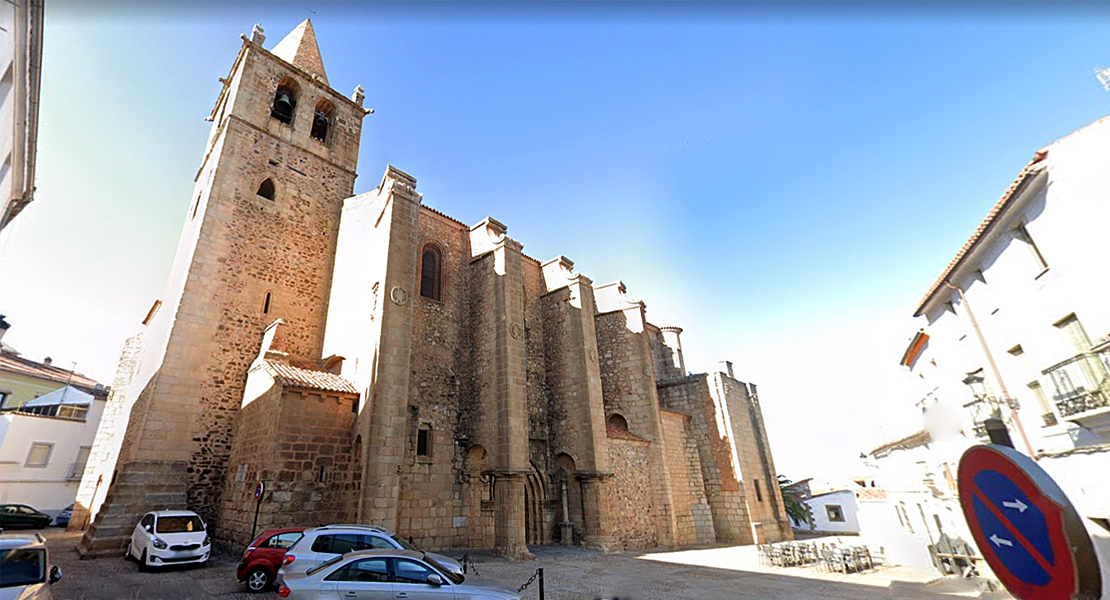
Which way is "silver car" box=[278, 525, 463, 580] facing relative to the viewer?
to the viewer's right

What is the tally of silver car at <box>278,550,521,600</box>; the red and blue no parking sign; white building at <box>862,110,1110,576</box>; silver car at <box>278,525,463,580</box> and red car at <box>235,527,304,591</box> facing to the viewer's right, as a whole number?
3

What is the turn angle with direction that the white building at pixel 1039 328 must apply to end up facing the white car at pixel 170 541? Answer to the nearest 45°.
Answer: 0° — it already faces it

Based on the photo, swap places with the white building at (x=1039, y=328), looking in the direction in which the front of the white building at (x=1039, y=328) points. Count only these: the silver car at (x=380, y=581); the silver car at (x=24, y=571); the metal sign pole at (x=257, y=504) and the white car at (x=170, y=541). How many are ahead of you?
4

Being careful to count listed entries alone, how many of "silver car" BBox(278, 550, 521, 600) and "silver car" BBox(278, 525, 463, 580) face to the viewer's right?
2

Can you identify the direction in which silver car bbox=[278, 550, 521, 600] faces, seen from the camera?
facing to the right of the viewer

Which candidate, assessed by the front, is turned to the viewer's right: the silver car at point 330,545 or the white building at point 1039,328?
the silver car

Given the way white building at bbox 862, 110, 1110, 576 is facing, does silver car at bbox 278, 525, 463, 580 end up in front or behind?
in front

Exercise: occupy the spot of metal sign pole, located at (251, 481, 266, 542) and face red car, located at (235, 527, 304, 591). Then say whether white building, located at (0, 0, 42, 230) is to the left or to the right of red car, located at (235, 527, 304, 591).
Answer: right

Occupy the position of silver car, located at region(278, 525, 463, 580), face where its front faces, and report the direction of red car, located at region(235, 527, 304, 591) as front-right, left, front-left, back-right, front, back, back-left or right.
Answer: back-left

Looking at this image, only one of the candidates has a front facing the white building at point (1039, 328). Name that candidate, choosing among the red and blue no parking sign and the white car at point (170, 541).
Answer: the white car

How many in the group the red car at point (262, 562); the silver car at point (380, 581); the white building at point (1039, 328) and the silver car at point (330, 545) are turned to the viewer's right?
3
